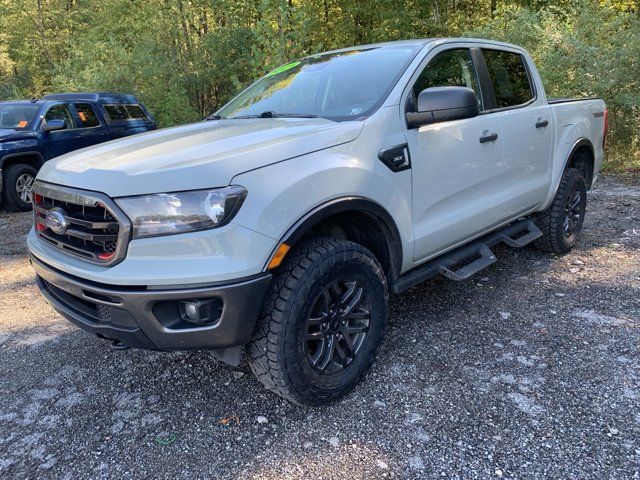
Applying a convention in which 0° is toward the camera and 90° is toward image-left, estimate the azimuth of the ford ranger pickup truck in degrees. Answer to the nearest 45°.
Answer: approximately 45°
